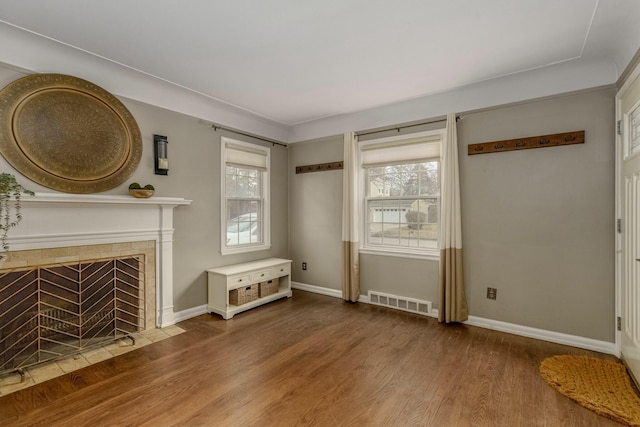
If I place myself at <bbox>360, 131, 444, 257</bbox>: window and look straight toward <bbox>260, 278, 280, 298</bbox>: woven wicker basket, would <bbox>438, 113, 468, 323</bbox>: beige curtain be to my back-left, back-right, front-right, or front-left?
back-left

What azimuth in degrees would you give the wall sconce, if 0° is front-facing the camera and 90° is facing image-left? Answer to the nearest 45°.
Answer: approximately 315°

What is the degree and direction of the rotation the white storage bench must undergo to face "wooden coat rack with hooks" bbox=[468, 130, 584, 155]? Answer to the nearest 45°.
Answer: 0° — it already faces it
